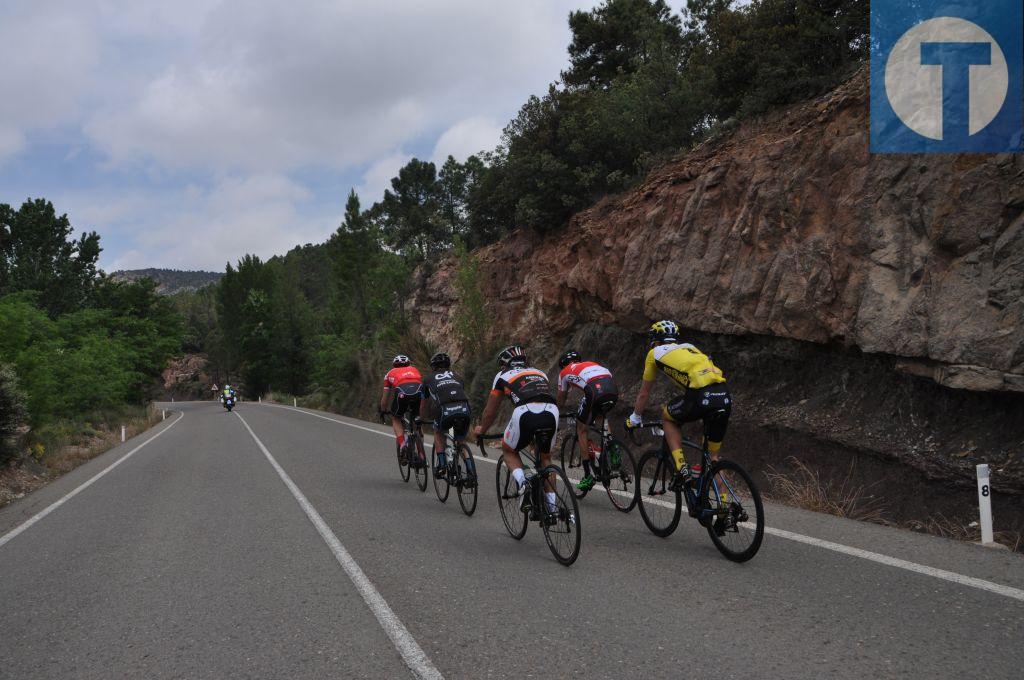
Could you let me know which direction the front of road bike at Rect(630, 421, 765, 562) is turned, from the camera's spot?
facing away from the viewer and to the left of the viewer

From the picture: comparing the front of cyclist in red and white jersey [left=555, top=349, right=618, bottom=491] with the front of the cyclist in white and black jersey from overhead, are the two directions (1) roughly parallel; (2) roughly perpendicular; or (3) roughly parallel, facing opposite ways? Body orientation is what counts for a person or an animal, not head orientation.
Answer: roughly parallel

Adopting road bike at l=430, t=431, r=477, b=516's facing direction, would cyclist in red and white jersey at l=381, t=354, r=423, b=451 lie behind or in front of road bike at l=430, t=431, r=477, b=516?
in front

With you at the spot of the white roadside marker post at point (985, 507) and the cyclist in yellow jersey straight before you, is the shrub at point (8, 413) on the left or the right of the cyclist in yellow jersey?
right

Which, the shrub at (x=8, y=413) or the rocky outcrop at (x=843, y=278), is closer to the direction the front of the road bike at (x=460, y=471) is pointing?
the shrub

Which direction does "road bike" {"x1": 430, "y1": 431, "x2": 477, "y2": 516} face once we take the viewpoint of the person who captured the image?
facing away from the viewer and to the left of the viewer

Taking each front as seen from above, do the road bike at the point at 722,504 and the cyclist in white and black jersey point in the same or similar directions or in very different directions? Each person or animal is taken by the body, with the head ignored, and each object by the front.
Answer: same or similar directions

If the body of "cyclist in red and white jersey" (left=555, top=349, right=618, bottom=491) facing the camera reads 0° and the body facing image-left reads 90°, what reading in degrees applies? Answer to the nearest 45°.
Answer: approximately 135°

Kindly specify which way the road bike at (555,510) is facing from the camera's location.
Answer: facing away from the viewer and to the left of the viewer

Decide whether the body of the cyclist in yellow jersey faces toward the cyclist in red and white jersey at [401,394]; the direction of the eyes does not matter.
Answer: yes

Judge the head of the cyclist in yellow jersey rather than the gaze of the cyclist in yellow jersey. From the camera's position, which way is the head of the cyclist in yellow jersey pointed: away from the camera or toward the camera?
away from the camera

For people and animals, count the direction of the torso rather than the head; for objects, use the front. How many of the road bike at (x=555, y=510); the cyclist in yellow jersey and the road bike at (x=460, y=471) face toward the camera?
0

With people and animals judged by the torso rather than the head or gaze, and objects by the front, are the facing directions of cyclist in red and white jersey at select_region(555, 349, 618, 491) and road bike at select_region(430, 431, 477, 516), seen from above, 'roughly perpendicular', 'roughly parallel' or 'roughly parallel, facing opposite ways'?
roughly parallel

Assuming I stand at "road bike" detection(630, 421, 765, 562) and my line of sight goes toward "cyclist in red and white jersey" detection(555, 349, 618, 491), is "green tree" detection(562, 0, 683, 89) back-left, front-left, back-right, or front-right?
front-right

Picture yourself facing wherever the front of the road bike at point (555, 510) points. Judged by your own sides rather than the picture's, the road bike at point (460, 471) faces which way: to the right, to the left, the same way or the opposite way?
the same way

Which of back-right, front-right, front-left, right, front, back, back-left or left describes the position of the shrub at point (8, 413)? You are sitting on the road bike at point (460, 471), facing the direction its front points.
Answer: front

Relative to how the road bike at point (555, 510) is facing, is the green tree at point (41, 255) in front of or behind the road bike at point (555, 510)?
in front

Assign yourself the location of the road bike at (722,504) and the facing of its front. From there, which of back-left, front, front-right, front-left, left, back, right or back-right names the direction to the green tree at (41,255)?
front
